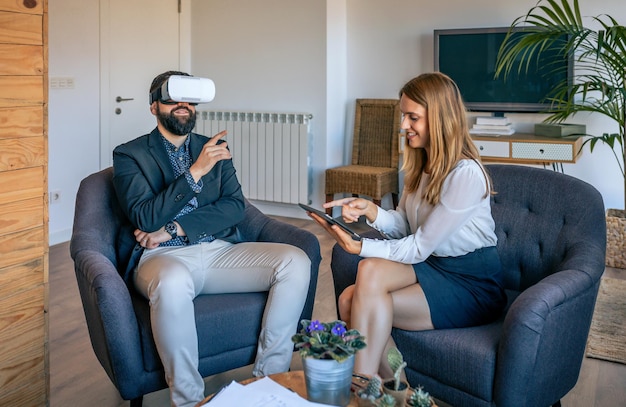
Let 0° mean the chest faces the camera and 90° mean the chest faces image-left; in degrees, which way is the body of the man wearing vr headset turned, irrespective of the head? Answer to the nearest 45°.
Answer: approximately 315°

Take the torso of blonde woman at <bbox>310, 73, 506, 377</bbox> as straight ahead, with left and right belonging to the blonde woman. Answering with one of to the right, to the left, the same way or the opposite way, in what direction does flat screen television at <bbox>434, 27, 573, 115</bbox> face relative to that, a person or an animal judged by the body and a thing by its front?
to the left

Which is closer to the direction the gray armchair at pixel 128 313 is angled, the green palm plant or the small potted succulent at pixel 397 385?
the small potted succulent

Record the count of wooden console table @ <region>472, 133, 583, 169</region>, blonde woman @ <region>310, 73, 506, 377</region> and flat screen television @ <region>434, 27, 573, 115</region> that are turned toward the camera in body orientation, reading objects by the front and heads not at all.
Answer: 2

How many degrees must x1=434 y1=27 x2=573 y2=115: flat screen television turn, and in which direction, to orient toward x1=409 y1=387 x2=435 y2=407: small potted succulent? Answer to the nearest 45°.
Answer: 0° — it already faces it

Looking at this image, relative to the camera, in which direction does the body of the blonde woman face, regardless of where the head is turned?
to the viewer's left

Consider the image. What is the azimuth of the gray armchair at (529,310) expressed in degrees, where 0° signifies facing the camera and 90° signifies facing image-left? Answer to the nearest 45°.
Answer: approximately 45°

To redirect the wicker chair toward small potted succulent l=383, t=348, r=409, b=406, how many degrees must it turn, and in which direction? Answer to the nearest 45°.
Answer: approximately 45° to its left

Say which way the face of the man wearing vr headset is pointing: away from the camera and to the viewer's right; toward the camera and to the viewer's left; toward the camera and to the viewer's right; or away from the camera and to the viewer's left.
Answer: toward the camera and to the viewer's right
